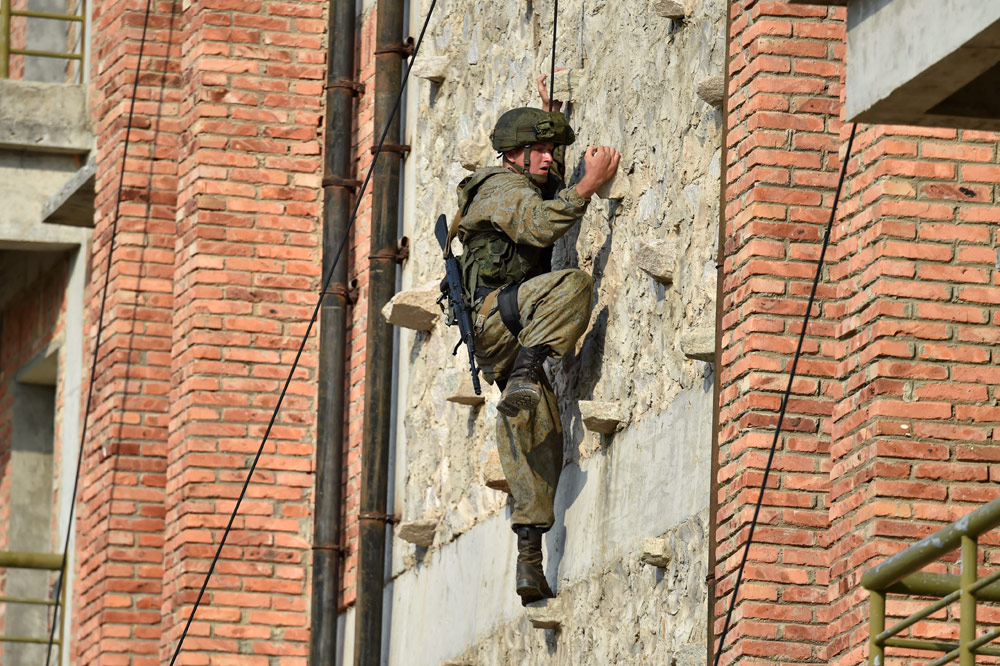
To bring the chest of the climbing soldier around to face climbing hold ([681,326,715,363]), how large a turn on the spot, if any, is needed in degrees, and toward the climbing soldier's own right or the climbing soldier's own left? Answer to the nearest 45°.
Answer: approximately 45° to the climbing soldier's own right

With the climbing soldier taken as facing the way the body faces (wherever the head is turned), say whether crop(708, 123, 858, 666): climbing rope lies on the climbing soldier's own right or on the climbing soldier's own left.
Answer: on the climbing soldier's own right

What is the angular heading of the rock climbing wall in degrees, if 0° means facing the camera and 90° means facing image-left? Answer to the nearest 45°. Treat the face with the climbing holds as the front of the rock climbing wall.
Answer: approximately 0°

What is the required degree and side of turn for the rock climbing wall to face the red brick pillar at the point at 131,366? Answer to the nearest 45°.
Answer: approximately 135° to its right

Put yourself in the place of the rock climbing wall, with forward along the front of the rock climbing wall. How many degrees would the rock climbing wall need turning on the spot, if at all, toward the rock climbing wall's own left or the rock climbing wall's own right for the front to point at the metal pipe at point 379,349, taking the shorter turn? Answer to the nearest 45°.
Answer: approximately 135° to the rock climbing wall's own right

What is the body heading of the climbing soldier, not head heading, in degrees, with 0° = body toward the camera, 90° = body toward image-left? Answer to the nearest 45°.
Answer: approximately 270°

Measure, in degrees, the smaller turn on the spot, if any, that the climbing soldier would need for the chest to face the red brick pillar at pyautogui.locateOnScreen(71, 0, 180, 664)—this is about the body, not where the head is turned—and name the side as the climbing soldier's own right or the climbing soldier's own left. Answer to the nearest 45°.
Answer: approximately 135° to the climbing soldier's own left
